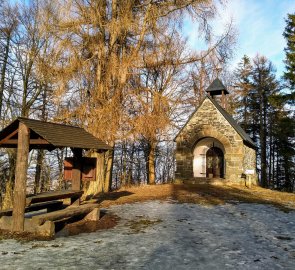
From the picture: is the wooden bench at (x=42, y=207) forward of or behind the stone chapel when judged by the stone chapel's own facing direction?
forward

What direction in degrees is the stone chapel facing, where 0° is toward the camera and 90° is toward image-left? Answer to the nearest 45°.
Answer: approximately 0°

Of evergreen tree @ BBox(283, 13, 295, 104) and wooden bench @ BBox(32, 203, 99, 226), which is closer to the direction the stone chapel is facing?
the wooden bench

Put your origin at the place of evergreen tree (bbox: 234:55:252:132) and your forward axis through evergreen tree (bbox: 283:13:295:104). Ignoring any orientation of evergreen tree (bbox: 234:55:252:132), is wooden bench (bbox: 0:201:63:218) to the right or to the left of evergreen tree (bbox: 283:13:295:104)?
right

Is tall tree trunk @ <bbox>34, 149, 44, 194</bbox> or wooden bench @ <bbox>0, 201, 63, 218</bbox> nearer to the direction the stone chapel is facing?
the wooden bench

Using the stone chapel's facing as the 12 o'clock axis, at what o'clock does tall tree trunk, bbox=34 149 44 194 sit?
The tall tree trunk is roughly at 3 o'clock from the stone chapel.

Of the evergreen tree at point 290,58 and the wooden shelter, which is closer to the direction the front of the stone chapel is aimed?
the wooden shelter

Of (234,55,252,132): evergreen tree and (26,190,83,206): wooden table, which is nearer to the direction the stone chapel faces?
the wooden table

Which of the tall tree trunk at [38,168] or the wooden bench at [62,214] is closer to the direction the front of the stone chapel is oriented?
the wooden bench

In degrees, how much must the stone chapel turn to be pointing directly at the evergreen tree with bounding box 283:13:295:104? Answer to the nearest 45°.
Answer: approximately 135° to its left

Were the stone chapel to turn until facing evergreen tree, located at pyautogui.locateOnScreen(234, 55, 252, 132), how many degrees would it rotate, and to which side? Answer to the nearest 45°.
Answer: approximately 180°

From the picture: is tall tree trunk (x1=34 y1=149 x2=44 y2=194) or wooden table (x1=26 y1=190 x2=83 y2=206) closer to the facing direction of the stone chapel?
the wooden table

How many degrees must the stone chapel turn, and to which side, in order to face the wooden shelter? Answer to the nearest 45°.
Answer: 0° — it already faces it
